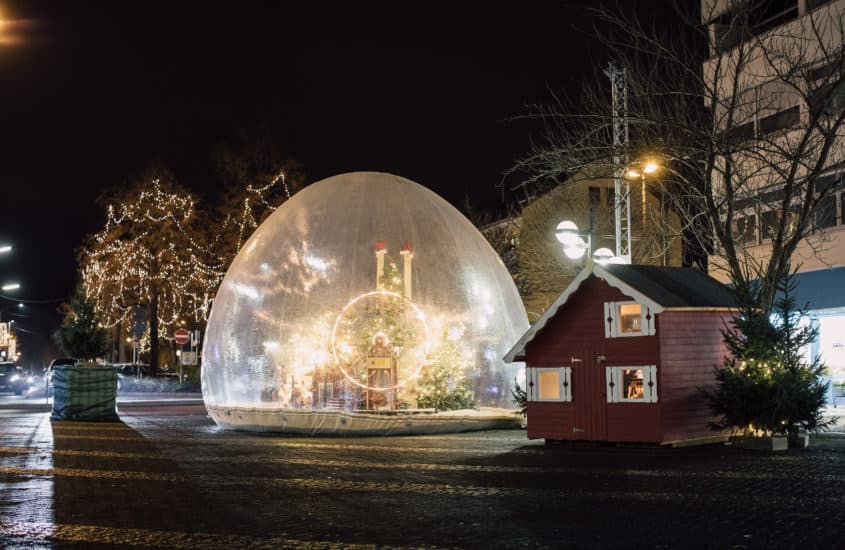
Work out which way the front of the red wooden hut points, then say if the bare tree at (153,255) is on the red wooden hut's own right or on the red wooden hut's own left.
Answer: on the red wooden hut's own right

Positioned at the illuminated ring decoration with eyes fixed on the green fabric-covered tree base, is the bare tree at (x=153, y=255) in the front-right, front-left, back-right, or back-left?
front-right

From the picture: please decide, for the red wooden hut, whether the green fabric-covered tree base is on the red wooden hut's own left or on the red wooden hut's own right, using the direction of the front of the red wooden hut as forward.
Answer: on the red wooden hut's own right

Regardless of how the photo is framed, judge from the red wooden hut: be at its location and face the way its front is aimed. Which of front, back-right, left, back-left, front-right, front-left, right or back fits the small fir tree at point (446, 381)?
right

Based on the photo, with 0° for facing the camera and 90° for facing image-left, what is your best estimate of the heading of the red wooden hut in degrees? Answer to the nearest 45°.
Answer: approximately 45°

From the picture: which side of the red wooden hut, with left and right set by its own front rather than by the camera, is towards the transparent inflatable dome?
right
